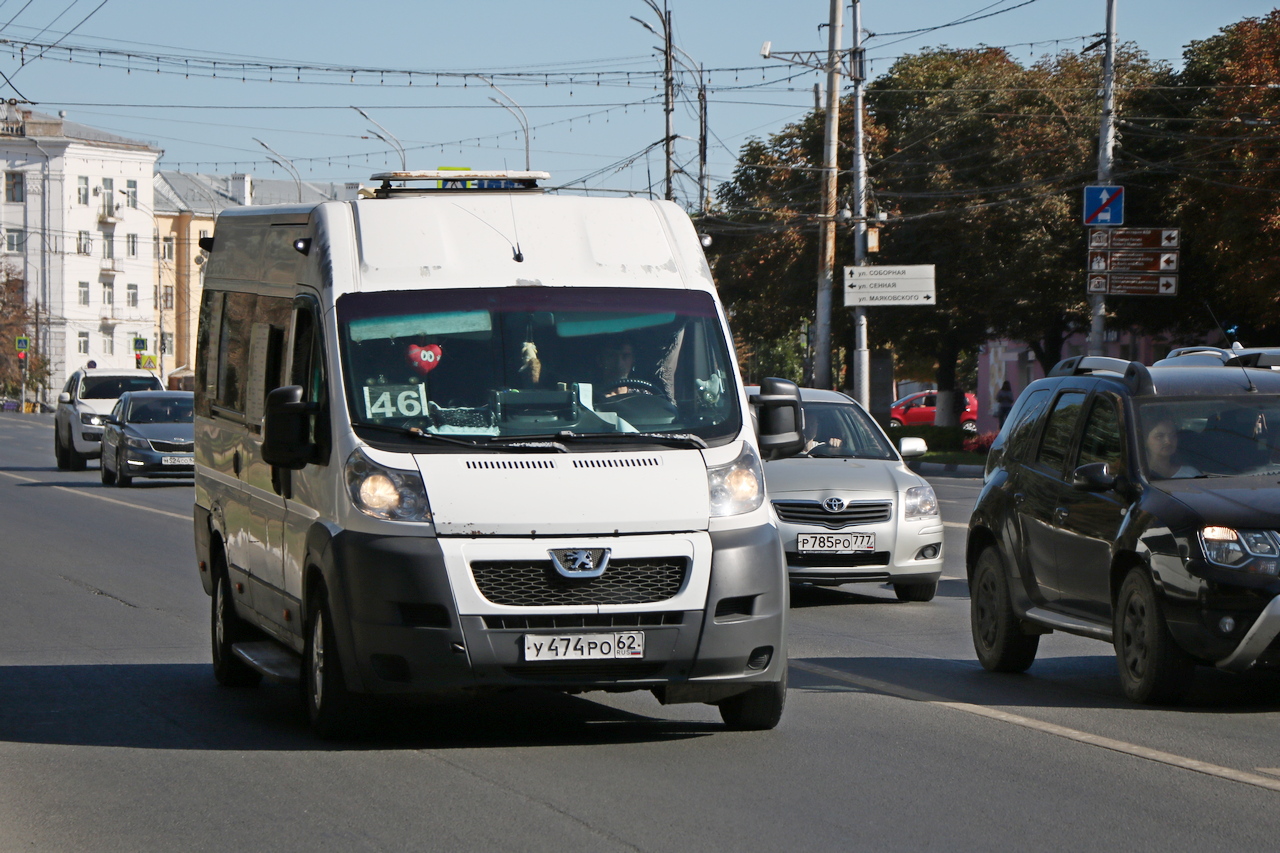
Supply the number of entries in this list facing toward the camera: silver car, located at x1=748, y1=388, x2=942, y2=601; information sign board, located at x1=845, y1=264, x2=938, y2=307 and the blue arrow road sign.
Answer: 3

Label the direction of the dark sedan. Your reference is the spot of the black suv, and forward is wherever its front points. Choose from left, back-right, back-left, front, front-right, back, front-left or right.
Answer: back

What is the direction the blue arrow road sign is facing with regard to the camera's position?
facing the viewer

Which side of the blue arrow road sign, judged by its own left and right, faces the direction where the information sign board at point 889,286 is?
right

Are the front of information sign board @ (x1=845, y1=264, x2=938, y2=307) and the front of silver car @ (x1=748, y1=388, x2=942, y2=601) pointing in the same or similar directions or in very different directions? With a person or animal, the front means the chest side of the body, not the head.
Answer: same or similar directions

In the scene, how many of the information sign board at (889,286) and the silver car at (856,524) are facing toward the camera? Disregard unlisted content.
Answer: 2

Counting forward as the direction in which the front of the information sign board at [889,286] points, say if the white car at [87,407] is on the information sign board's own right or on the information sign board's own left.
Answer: on the information sign board's own right

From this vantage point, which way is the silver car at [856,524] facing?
toward the camera

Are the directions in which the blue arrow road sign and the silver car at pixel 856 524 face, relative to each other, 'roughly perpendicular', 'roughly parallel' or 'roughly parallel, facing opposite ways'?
roughly parallel

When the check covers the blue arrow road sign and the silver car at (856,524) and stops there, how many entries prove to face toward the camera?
2

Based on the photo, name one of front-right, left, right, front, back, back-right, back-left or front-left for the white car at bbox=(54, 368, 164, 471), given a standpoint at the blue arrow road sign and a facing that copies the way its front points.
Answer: right

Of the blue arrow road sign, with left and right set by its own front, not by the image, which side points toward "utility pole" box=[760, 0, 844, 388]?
right

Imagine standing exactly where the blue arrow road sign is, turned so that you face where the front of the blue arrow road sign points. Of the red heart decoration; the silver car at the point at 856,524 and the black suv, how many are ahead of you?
3

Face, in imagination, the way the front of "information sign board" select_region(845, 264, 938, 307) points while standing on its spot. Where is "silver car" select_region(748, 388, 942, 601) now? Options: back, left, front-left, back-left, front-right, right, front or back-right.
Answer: front
